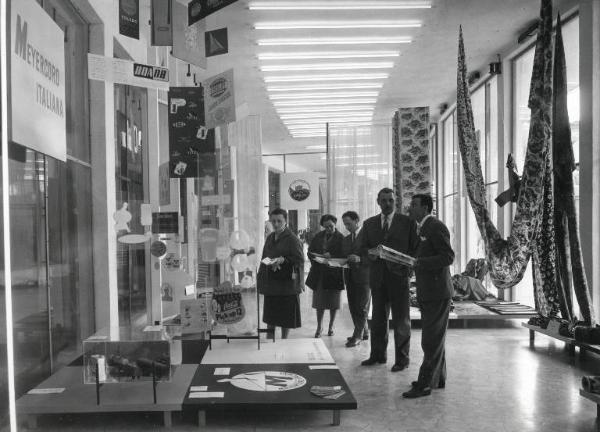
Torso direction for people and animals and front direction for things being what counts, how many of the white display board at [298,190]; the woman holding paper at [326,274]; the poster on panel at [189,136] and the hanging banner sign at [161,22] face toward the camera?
4

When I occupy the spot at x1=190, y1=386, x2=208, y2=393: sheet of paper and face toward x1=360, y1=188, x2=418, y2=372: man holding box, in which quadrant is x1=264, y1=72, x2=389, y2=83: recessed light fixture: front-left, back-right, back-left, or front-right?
front-left

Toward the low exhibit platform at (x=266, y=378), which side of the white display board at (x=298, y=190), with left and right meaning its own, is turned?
front

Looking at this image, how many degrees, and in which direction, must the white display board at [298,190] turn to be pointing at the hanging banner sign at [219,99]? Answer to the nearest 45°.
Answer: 0° — it already faces it

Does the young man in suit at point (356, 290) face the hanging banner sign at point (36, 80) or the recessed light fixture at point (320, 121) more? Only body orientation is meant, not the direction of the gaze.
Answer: the hanging banner sign

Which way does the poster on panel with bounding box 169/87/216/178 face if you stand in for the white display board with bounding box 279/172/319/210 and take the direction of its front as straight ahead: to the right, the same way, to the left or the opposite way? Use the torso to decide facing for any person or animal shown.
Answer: the same way

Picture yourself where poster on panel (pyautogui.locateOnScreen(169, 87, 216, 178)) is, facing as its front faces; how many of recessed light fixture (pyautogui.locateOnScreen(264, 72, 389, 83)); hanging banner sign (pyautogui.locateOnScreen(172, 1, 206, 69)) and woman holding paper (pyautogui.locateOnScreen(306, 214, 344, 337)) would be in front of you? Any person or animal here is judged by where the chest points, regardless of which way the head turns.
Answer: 1

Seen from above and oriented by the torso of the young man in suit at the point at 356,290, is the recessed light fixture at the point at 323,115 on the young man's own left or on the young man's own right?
on the young man's own right

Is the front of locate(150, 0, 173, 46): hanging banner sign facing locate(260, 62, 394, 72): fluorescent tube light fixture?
no

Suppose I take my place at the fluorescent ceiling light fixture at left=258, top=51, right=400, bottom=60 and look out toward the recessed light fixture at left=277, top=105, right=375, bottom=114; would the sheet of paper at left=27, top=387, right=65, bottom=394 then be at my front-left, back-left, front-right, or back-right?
back-left

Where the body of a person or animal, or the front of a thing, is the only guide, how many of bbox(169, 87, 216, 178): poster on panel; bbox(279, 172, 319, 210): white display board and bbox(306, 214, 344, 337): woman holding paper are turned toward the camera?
3

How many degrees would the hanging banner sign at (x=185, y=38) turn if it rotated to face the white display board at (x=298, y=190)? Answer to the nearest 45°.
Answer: approximately 135° to its left

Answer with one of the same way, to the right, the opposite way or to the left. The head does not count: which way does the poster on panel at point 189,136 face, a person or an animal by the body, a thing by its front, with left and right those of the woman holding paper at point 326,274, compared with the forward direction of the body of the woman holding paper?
the same way

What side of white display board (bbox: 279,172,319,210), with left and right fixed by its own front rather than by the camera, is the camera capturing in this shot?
front

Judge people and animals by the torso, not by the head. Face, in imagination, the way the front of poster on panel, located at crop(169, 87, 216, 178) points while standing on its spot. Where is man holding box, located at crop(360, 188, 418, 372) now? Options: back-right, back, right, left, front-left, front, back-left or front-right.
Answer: left

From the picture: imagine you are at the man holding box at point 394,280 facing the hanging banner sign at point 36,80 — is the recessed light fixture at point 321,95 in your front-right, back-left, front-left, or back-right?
back-right

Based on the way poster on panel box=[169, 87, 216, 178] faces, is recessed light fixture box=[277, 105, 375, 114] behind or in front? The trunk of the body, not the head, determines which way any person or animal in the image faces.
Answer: behind

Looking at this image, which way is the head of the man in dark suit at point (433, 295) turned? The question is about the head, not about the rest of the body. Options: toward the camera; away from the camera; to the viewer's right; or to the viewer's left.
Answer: to the viewer's left

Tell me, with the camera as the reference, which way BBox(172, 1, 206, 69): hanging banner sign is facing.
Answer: facing the viewer and to the right of the viewer

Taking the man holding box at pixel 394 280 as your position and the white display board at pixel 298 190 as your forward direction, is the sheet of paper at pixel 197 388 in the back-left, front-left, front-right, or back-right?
back-left
